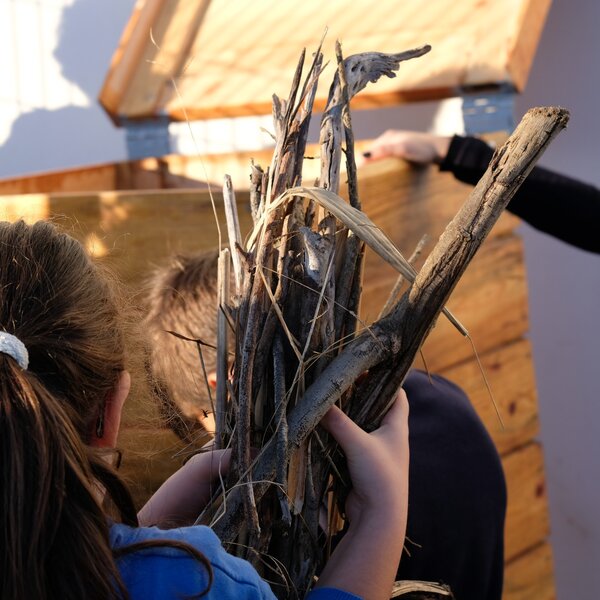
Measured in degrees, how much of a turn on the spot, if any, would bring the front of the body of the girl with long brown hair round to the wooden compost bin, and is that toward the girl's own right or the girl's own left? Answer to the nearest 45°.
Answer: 0° — they already face it

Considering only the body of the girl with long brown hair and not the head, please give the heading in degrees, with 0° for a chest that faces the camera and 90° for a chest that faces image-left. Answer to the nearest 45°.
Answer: approximately 225°

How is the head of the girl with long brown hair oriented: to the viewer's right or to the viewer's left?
to the viewer's right
